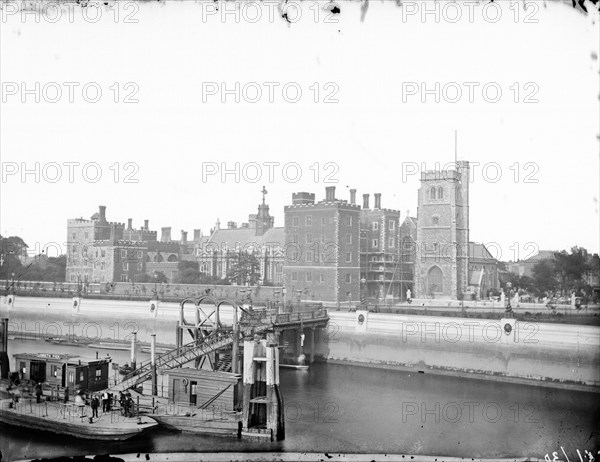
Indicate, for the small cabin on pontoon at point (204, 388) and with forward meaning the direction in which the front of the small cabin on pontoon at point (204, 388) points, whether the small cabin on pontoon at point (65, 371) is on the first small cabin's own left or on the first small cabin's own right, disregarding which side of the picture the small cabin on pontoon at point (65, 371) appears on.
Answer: on the first small cabin's own right

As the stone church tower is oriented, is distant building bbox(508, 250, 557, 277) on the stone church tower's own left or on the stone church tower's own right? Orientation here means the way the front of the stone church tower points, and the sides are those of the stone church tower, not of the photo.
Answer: on the stone church tower's own left

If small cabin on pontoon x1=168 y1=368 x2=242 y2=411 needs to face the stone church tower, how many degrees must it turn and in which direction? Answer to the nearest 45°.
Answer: approximately 135° to its left

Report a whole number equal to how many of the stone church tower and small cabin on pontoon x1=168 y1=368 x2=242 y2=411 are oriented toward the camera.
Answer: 2

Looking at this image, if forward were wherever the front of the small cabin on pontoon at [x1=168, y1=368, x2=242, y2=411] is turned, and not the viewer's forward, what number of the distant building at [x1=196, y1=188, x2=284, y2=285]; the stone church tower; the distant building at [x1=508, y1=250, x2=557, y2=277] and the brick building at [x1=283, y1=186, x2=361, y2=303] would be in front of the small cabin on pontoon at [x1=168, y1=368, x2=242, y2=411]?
0

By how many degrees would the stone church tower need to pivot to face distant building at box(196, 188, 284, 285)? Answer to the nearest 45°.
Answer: approximately 45° to its right

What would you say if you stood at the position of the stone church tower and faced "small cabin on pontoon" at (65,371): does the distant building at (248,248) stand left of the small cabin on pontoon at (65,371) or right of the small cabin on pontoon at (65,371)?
right

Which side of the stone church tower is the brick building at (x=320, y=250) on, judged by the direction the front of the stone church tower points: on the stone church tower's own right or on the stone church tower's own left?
on the stone church tower's own right

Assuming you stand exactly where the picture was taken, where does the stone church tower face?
facing the viewer

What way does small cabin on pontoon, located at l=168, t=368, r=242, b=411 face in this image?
toward the camera

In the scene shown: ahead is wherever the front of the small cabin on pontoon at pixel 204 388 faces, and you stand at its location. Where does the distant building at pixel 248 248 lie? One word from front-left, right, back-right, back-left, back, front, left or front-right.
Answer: back

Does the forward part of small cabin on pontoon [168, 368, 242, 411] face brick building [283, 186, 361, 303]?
no

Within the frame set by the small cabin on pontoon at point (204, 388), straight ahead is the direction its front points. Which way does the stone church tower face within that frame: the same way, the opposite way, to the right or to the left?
the same way

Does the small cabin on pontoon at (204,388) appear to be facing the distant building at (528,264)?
no

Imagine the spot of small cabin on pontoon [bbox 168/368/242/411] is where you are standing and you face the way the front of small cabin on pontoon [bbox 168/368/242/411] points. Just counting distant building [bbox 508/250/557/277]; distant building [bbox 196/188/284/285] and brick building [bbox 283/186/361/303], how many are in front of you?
0
